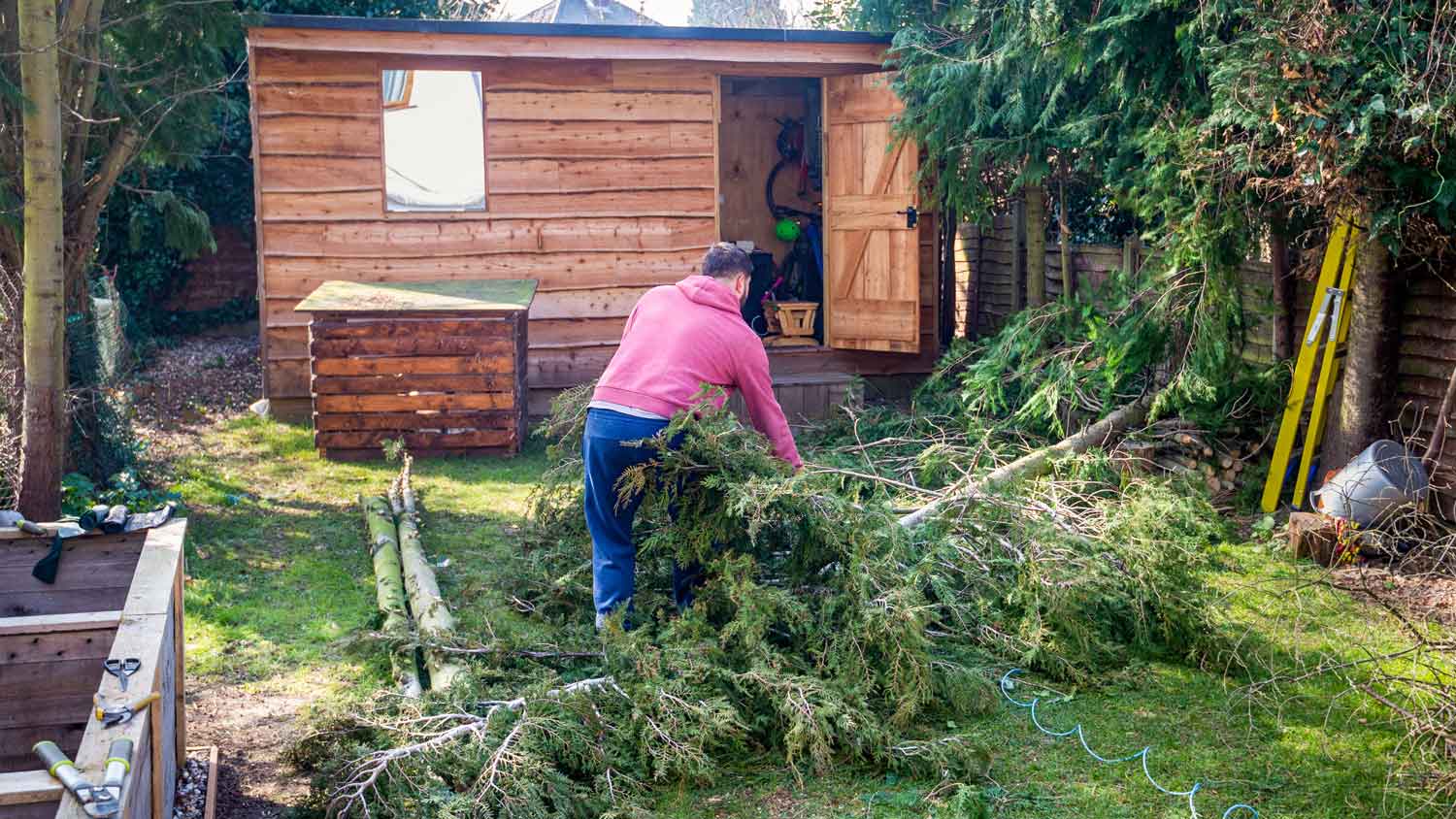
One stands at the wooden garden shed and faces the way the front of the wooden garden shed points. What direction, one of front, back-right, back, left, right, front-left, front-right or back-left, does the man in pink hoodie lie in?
front

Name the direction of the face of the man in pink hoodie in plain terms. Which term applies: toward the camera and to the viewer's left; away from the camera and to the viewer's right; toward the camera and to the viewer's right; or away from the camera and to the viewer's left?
away from the camera and to the viewer's right

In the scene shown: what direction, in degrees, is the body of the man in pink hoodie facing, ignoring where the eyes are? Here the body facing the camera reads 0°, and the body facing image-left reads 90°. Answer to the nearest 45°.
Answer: approximately 225°

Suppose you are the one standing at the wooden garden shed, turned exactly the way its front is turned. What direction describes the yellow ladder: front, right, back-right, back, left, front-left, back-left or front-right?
front-left

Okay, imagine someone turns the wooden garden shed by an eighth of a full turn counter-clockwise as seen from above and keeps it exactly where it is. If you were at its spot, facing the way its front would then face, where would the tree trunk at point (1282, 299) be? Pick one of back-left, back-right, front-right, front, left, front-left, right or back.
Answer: front

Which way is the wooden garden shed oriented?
toward the camera

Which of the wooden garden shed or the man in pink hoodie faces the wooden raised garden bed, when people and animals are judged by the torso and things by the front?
the wooden garden shed

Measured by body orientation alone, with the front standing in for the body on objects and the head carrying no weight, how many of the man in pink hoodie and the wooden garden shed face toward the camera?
1

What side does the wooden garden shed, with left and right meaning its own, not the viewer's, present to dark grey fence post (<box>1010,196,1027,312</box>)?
left
